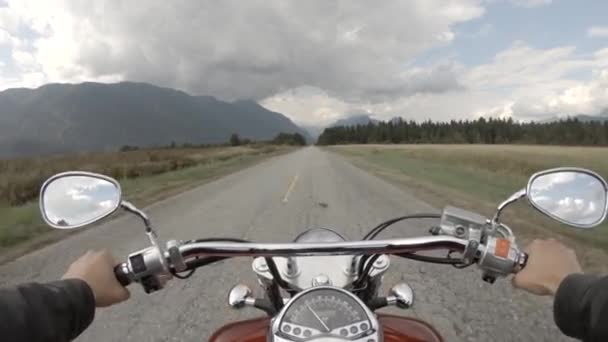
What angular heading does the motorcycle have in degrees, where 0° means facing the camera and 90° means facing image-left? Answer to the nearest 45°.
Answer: approximately 180°
